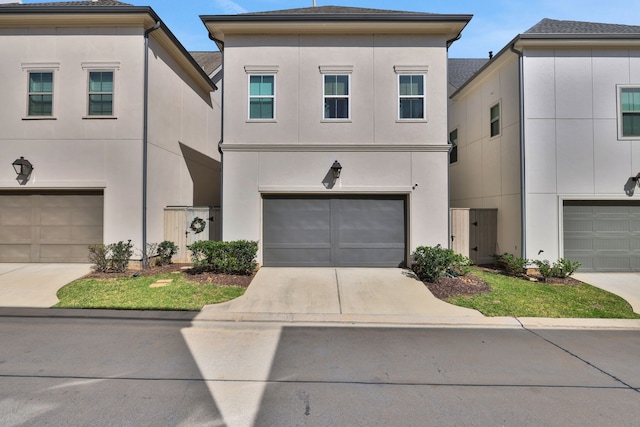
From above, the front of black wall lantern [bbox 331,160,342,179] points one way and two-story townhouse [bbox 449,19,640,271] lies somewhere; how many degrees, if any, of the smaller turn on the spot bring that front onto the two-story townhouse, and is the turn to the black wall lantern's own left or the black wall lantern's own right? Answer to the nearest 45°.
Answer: approximately 90° to the black wall lantern's own left

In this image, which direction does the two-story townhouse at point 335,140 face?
toward the camera

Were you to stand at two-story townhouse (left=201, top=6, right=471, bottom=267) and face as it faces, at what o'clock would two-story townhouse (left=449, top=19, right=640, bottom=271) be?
two-story townhouse (left=449, top=19, right=640, bottom=271) is roughly at 9 o'clock from two-story townhouse (left=201, top=6, right=471, bottom=267).

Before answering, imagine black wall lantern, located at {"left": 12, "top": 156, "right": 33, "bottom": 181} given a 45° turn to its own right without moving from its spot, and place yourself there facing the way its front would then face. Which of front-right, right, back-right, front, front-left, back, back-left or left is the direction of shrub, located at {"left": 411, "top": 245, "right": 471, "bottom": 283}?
back-left

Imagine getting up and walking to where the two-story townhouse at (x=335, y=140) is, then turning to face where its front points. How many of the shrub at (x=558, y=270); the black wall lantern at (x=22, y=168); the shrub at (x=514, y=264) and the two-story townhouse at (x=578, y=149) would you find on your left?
3

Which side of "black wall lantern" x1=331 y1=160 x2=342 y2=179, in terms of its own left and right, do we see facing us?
front

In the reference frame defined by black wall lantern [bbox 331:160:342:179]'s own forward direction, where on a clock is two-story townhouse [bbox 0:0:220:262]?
The two-story townhouse is roughly at 3 o'clock from the black wall lantern.

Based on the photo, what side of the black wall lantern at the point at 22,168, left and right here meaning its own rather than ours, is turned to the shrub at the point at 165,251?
left

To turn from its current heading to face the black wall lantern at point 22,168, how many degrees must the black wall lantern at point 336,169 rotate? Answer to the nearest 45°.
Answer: approximately 90° to its right

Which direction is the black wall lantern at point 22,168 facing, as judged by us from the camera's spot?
facing the viewer and to the left of the viewer

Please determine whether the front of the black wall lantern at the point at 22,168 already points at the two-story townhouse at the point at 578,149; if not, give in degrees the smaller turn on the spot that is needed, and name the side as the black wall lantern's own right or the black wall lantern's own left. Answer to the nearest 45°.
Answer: approximately 90° to the black wall lantern's own left

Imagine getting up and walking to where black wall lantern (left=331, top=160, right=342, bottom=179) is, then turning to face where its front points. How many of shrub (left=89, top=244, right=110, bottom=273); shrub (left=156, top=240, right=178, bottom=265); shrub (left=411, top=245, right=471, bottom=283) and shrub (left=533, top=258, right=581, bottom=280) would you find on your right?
2

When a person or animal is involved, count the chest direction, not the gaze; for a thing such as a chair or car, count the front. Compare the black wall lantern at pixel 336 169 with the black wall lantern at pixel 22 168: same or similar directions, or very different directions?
same or similar directions

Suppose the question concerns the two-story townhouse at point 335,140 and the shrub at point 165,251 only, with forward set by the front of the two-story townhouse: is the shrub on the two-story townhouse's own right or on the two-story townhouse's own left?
on the two-story townhouse's own right

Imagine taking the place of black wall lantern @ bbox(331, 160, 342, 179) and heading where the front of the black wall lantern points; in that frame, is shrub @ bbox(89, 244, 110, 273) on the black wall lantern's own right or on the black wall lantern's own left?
on the black wall lantern's own right
